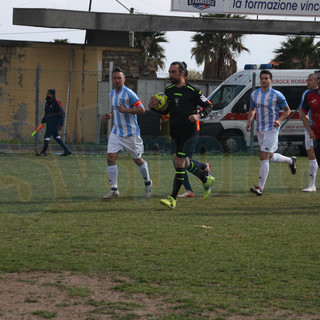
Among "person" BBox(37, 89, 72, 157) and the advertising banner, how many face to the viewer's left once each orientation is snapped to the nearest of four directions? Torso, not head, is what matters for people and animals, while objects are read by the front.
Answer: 1

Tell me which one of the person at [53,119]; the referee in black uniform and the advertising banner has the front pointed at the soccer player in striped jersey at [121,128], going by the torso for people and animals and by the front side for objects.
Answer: the advertising banner

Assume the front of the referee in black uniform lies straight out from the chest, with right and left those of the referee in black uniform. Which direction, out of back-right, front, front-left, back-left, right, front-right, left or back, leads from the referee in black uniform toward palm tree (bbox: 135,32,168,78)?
back-right

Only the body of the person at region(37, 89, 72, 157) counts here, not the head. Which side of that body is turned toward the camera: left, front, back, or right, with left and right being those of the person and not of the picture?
left

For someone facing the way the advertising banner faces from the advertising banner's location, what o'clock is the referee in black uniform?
The referee in black uniform is roughly at 12 o'clock from the advertising banner.

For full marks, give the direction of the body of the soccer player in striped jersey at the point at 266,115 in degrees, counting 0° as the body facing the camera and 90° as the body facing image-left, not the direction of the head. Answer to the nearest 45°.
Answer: approximately 45°

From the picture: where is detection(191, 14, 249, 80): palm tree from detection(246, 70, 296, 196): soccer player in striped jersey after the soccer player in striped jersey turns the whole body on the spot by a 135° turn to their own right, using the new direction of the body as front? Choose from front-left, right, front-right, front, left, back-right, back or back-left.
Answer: front

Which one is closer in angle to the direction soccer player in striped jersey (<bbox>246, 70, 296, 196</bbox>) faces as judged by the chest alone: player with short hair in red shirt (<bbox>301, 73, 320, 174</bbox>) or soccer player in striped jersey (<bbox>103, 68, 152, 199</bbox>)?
the soccer player in striped jersey

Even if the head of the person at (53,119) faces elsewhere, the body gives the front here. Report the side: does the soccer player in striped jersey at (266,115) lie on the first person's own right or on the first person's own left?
on the first person's own left
